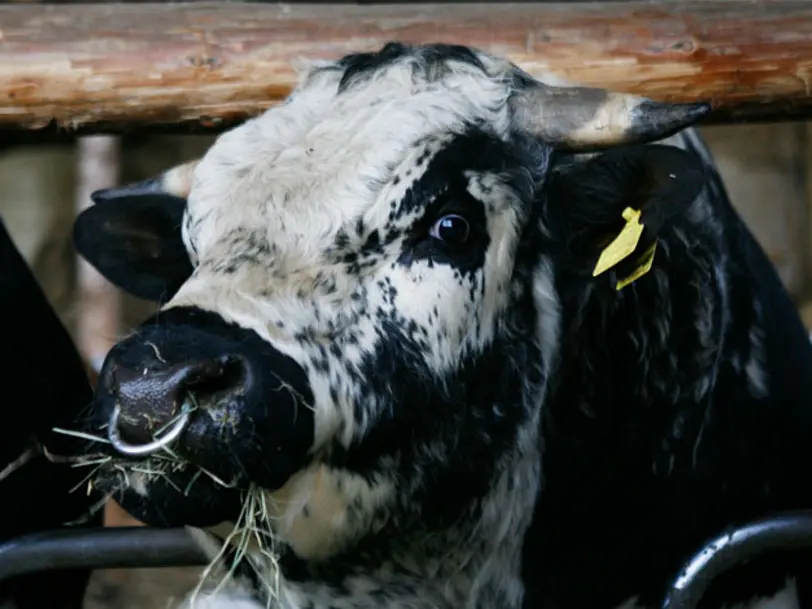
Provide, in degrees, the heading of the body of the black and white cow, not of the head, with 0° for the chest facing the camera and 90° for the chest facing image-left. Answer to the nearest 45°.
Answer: approximately 45°
